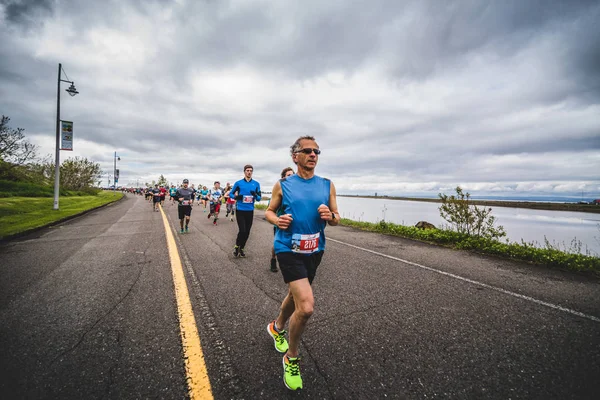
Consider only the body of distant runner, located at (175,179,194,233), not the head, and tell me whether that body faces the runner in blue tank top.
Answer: yes

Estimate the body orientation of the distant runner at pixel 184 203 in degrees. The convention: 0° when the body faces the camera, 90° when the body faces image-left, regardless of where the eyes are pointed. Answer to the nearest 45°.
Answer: approximately 0°

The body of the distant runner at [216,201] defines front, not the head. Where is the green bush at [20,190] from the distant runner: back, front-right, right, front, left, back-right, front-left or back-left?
back-right

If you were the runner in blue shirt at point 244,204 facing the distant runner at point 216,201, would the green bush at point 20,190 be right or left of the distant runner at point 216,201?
left

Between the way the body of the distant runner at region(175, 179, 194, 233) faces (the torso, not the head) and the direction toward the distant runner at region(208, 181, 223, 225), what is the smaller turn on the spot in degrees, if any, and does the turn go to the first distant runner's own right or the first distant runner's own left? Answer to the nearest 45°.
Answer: approximately 135° to the first distant runner's own left

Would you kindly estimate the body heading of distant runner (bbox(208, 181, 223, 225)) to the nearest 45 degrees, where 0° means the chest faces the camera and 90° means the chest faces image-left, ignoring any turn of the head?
approximately 0°

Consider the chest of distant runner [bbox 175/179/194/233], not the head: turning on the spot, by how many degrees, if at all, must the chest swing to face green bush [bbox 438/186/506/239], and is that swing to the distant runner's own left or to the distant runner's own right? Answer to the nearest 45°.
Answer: approximately 45° to the distant runner's own left

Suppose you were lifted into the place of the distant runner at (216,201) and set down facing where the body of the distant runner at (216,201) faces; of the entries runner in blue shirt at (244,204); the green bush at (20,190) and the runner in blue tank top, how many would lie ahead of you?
2

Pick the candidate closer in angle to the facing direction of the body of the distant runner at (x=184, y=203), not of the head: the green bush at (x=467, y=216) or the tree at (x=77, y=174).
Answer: the green bush

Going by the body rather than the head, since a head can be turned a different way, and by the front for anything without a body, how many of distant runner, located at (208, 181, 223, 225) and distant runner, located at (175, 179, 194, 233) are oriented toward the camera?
2

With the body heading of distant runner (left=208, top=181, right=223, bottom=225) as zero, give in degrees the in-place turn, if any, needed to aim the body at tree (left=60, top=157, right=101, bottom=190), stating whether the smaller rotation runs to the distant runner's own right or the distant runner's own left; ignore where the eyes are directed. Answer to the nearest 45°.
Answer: approximately 135° to the distant runner's own right
